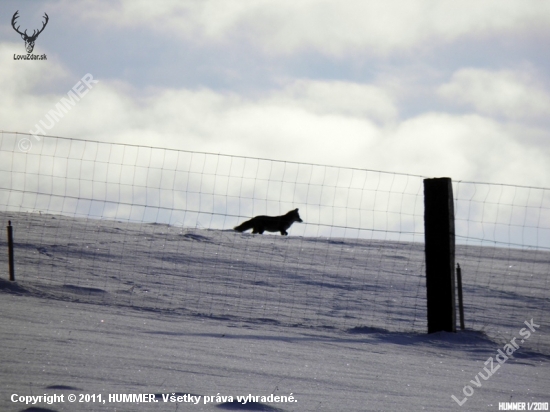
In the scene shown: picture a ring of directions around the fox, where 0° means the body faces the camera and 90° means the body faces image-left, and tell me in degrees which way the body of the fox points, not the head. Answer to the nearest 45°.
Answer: approximately 270°
